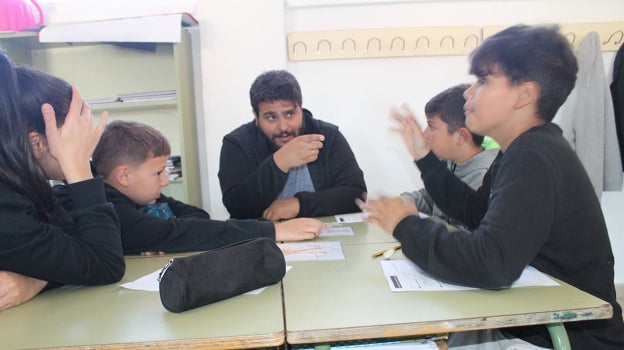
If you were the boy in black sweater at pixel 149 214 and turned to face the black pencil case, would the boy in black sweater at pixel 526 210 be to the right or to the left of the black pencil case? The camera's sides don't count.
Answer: left

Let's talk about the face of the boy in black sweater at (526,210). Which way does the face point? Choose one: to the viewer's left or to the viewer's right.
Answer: to the viewer's left

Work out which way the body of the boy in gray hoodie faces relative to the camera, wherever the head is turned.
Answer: to the viewer's left

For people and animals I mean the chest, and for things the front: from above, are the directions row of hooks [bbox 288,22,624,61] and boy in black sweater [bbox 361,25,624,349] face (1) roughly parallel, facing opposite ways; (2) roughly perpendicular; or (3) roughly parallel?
roughly perpendicular

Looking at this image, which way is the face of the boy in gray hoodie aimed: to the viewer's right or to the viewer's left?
to the viewer's left

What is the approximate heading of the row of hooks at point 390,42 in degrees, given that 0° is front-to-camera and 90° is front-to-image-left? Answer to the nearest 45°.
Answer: approximately 0°

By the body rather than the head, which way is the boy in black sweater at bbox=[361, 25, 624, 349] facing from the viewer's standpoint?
to the viewer's left

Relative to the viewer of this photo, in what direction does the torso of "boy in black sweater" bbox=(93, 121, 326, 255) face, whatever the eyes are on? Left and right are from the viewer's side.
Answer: facing to the right of the viewer
